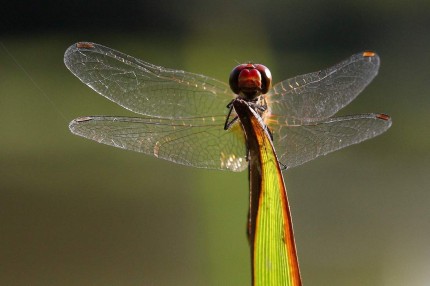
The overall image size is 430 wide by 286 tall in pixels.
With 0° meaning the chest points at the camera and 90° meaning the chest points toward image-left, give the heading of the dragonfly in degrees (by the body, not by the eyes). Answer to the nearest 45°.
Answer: approximately 0°
